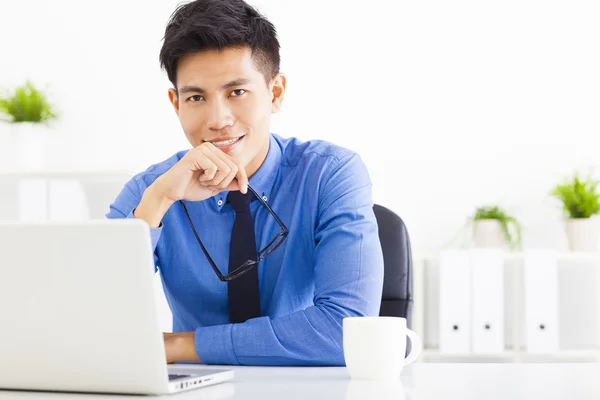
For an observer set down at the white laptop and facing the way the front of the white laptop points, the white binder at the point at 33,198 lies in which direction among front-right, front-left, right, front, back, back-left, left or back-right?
front-left

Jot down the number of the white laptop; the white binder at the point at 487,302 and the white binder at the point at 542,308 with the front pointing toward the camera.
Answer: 2

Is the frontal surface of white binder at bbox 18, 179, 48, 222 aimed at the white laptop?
yes

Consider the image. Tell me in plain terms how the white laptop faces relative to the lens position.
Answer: facing away from the viewer and to the right of the viewer

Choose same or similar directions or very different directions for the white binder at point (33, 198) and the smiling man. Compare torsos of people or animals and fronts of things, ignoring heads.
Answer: same or similar directions

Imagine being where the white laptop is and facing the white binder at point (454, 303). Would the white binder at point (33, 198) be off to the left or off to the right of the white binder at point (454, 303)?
left

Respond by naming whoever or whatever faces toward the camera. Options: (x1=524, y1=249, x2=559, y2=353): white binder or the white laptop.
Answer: the white binder

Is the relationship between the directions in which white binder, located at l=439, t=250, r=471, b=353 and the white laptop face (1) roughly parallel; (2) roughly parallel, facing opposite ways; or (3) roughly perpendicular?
roughly parallel, facing opposite ways

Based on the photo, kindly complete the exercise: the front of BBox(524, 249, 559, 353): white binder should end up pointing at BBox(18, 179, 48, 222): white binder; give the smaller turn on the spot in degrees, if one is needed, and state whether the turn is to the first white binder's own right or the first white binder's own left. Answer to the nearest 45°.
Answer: approximately 90° to the first white binder's own right

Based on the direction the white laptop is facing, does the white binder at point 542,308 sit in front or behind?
in front

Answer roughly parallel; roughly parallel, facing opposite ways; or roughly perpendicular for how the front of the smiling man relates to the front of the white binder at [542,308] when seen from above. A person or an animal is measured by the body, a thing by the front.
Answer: roughly parallel

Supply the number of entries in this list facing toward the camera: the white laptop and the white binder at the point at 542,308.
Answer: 1

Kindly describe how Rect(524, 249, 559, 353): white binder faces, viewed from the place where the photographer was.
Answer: facing the viewer

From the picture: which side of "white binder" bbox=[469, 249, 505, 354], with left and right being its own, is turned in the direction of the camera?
front

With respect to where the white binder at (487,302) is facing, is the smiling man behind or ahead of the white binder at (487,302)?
ahead

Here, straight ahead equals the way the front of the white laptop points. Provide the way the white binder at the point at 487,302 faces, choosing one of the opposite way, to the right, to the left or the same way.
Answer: the opposite way
